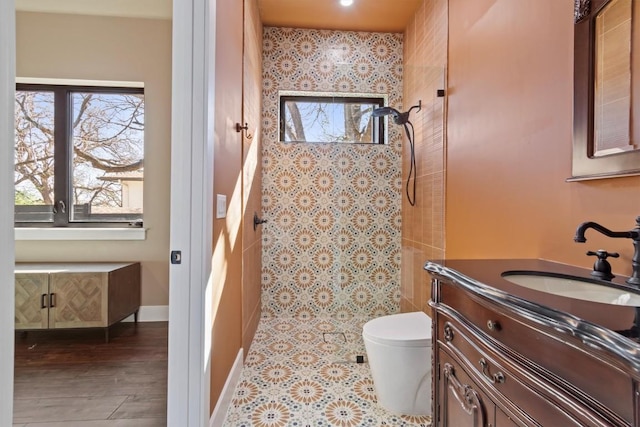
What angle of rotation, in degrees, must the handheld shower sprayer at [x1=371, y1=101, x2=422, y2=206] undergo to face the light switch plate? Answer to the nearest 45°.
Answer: approximately 45° to its left

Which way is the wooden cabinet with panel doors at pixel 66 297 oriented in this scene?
toward the camera

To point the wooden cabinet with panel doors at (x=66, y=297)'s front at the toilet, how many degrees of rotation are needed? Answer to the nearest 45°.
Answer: approximately 45° to its left

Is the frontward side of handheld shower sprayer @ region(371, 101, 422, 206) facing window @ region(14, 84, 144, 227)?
yes

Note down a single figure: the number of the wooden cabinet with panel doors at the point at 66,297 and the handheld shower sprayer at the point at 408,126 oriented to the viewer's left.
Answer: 1

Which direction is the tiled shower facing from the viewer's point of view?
toward the camera

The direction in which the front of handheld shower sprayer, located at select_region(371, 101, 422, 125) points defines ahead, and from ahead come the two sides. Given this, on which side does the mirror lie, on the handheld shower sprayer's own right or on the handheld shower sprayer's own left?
on the handheld shower sprayer's own left

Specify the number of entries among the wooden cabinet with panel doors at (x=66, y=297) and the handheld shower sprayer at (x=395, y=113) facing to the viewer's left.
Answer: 1

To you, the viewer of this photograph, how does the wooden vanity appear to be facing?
facing the viewer and to the left of the viewer

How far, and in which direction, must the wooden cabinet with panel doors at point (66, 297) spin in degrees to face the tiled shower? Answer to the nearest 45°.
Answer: approximately 90° to its left

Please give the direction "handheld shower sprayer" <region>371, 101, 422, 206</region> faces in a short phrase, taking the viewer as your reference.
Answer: facing to the left of the viewer

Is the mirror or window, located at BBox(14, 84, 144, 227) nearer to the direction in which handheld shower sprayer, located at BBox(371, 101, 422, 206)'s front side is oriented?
the window

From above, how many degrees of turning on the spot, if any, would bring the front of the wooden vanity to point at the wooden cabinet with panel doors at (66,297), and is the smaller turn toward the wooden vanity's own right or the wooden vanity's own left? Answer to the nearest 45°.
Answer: approximately 45° to the wooden vanity's own right
